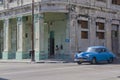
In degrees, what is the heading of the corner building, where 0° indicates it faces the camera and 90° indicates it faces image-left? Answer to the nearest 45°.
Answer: approximately 45°

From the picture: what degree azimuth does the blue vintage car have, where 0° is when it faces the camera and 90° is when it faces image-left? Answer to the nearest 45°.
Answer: approximately 45°
